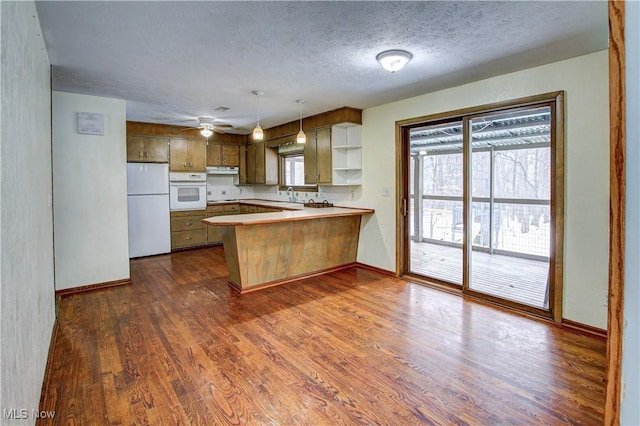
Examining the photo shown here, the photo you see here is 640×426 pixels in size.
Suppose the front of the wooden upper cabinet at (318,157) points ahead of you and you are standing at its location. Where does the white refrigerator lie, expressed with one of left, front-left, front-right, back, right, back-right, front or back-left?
front-right

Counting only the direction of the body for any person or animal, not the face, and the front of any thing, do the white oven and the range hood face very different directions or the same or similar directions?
same or similar directions

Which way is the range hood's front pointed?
toward the camera

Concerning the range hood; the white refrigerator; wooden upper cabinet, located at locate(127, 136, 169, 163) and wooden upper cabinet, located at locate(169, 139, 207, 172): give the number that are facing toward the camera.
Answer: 4

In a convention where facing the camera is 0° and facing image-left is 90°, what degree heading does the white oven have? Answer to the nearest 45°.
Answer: approximately 0°

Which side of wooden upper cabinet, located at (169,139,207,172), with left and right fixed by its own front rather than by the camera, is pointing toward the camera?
front

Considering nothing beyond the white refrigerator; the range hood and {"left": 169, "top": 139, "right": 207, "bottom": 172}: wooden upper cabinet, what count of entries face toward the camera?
3

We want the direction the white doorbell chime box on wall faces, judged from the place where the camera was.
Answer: facing the viewer

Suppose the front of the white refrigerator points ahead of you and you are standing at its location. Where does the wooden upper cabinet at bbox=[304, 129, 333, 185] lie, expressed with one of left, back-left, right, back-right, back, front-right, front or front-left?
front-left

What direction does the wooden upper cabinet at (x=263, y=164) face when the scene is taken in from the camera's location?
facing the viewer and to the left of the viewer

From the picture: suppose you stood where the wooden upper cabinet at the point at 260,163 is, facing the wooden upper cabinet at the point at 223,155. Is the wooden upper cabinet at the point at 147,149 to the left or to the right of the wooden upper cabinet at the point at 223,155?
left

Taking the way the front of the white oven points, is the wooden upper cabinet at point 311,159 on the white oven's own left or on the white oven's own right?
on the white oven's own left
